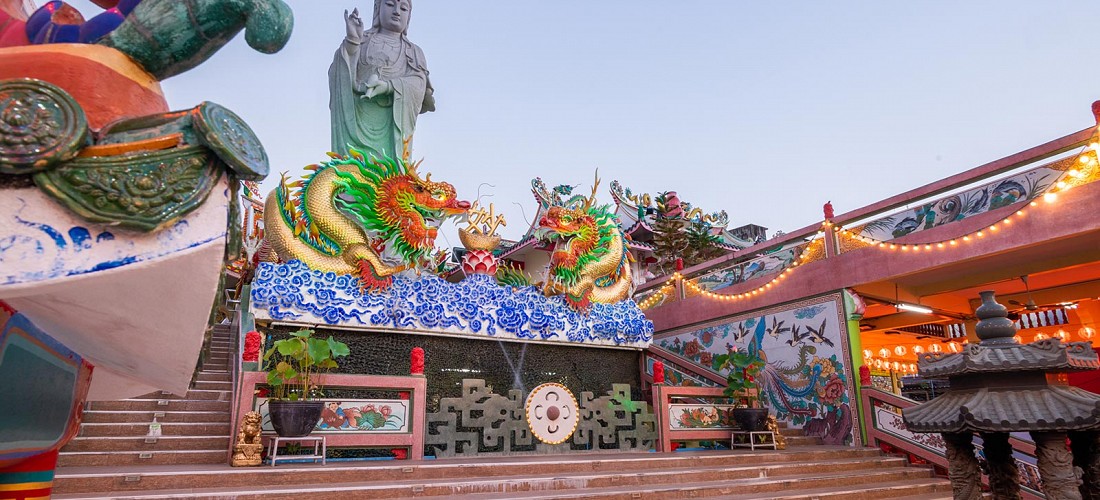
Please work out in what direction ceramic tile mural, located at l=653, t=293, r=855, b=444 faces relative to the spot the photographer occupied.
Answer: facing the viewer and to the left of the viewer

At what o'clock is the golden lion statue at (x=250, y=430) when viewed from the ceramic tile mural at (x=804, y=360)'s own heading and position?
The golden lion statue is roughly at 12 o'clock from the ceramic tile mural.

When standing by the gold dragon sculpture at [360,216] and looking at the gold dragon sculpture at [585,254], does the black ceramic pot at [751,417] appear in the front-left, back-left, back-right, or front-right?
front-right

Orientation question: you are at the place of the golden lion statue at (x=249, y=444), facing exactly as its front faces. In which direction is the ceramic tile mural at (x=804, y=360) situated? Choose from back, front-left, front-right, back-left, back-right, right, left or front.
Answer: left

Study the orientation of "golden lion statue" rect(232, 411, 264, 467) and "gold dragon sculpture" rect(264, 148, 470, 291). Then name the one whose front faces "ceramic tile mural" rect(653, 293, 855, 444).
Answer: the gold dragon sculpture

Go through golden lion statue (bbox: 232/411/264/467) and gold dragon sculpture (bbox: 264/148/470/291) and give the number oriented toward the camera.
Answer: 1

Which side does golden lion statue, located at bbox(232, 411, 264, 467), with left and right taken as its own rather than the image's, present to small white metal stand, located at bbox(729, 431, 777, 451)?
left

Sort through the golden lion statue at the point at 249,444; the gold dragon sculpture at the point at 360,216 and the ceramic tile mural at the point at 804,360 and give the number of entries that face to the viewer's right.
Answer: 1

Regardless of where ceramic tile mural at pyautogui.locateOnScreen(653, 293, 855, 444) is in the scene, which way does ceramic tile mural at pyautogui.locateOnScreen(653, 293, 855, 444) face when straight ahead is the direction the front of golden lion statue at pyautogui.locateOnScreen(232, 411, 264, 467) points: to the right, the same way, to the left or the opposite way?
to the right

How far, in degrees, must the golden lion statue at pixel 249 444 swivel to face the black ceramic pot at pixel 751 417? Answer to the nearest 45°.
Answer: approximately 90° to its left

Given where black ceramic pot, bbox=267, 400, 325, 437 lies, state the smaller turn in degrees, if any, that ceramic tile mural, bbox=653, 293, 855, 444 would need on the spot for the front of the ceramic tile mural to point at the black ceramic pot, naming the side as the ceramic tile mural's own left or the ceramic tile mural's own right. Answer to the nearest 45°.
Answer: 0° — it already faces it

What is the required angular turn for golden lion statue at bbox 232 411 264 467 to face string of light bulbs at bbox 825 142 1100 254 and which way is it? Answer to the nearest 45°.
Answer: approximately 90° to its left

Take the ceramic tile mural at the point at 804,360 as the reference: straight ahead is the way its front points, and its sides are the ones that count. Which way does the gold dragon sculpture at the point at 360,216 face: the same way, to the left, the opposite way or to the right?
the opposite way

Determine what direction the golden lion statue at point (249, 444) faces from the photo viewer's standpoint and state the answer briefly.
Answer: facing the viewer

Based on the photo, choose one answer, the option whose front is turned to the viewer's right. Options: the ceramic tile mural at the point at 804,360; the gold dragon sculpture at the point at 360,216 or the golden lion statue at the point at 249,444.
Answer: the gold dragon sculpture

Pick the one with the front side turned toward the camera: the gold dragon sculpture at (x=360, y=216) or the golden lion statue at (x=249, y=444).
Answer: the golden lion statue

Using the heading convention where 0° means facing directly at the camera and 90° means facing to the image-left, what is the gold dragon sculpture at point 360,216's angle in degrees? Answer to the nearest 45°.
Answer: approximately 270°
